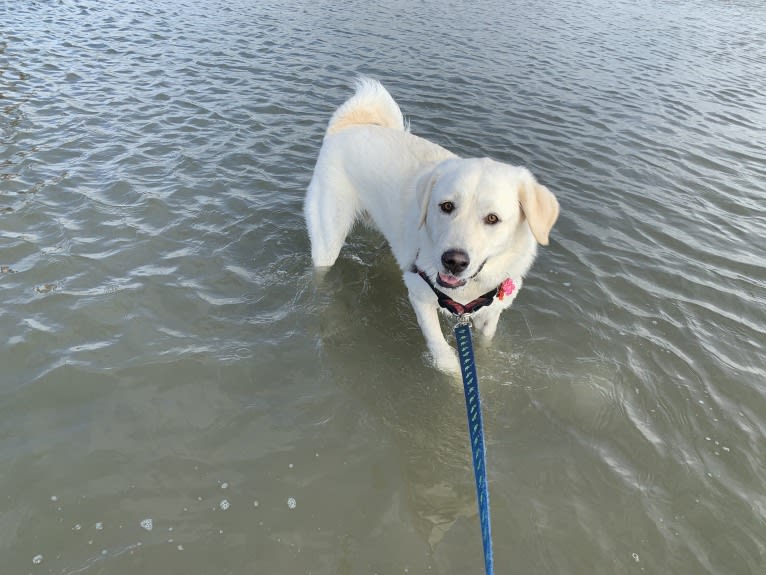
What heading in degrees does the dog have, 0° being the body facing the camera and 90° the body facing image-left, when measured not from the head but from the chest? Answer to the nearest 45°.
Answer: approximately 315°
